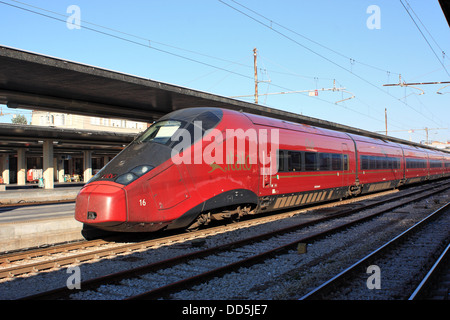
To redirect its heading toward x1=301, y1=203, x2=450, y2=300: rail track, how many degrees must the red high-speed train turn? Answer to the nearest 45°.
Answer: approximately 90° to its left

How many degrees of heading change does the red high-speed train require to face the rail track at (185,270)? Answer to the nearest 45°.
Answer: approximately 45° to its left

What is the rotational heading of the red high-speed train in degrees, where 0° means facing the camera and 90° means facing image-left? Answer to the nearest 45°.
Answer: approximately 45°
